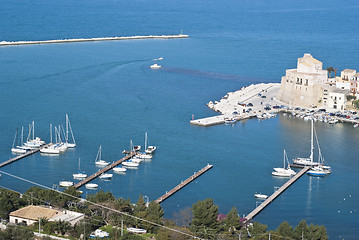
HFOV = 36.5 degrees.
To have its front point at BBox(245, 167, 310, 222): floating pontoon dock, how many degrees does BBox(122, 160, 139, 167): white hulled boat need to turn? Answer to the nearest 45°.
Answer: approximately 45° to its right

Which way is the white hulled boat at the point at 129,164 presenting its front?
to the viewer's right

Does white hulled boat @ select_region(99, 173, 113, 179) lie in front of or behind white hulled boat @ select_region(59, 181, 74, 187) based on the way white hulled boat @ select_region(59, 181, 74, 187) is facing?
behind

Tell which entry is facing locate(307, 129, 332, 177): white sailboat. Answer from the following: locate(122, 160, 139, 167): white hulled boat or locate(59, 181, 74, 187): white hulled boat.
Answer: locate(122, 160, 139, 167): white hulled boat

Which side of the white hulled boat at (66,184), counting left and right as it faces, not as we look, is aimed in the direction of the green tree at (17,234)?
left

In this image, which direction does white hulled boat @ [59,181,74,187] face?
to the viewer's left

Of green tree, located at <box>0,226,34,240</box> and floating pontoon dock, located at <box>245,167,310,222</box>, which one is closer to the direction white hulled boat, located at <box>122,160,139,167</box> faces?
the floating pontoon dock

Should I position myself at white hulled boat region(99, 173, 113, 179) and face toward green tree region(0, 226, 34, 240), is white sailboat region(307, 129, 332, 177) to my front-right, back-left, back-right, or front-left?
back-left

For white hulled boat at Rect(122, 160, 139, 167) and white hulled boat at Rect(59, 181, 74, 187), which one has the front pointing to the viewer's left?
white hulled boat at Rect(59, 181, 74, 187)
